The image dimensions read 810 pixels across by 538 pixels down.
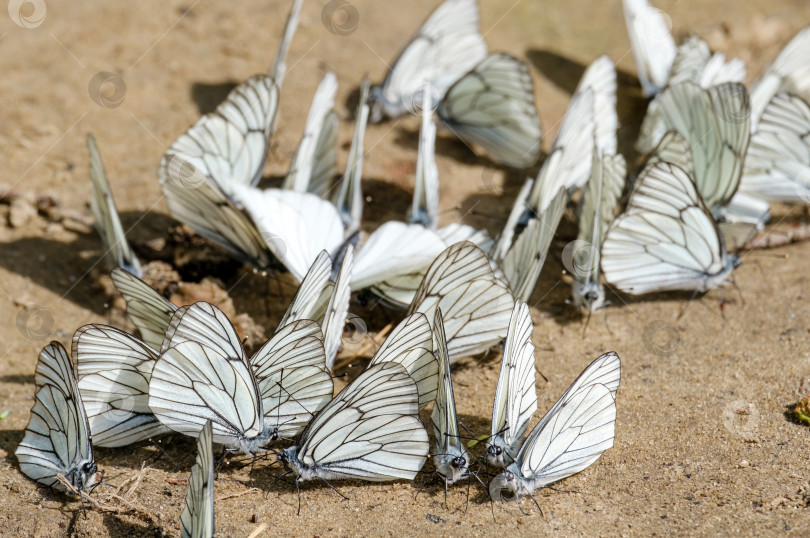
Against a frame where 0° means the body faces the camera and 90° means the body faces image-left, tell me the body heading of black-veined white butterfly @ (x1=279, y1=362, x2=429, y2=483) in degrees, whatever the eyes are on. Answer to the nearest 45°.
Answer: approximately 90°

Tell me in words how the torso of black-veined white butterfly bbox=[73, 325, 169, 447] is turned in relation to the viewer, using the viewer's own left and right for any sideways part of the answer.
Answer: facing to the right of the viewer

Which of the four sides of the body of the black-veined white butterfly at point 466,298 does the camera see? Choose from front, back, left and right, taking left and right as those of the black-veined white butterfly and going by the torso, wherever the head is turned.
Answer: left

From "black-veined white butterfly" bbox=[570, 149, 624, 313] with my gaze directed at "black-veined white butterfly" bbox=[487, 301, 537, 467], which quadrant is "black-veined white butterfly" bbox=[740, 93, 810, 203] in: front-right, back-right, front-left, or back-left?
back-left

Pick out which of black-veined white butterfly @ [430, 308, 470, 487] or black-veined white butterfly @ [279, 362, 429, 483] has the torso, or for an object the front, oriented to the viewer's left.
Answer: black-veined white butterfly @ [279, 362, 429, 483]

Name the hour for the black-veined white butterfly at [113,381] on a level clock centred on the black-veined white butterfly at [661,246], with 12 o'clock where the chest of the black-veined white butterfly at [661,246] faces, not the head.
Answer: the black-veined white butterfly at [113,381] is roughly at 5 o'clock from the black-veined white butterfly at [661,246].

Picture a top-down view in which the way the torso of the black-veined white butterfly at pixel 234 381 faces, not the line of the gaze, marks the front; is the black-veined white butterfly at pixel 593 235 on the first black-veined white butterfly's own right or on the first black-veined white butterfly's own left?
on the first black-veined white butterfly's own left
